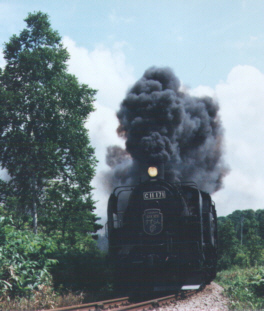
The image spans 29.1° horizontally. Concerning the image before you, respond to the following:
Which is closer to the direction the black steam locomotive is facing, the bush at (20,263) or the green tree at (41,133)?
the bush

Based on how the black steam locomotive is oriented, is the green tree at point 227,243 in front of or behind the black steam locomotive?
behind

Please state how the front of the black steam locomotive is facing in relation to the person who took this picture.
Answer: facing the viewer
